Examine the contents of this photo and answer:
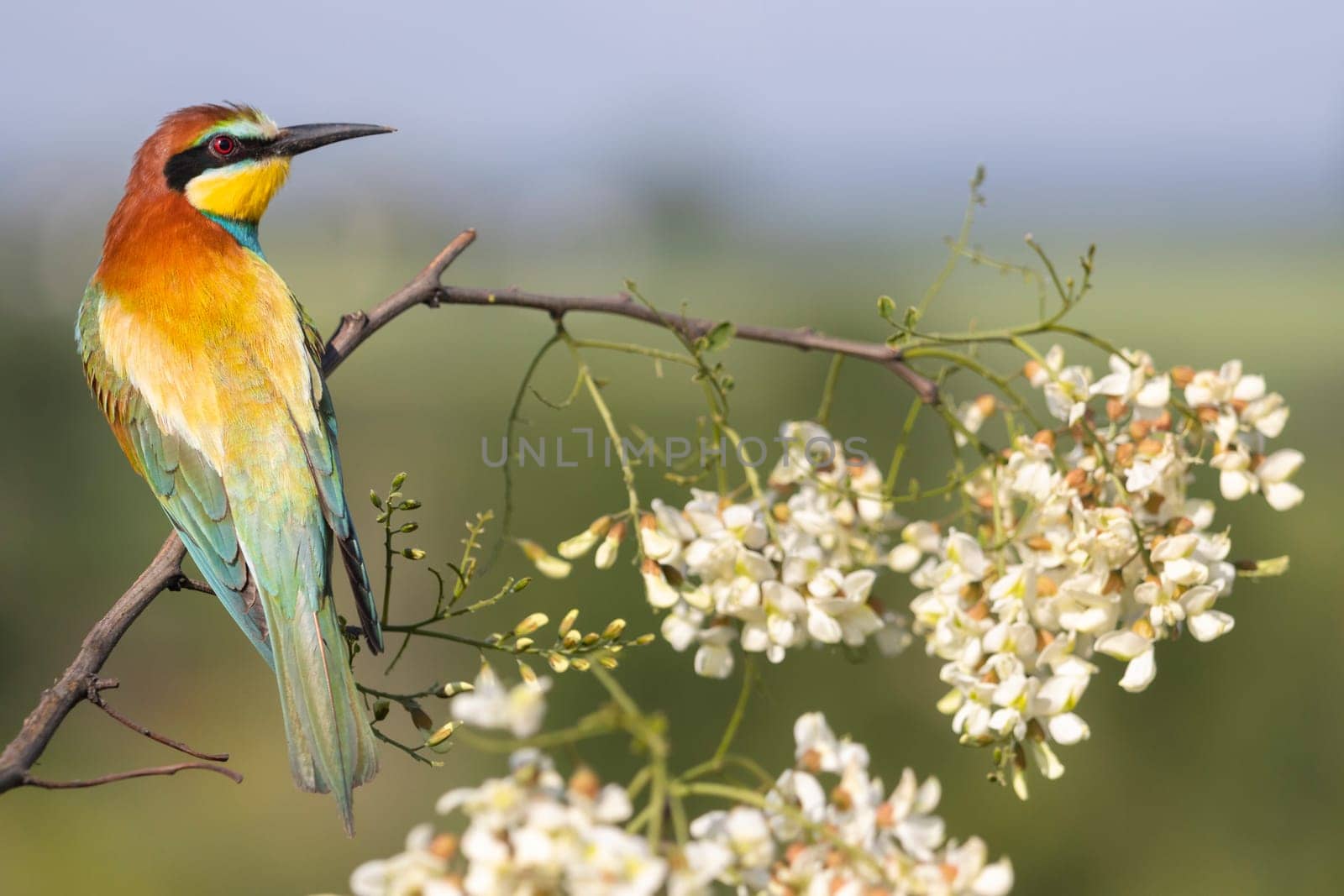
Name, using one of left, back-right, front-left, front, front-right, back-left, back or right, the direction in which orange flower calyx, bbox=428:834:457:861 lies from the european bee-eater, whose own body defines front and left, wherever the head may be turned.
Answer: back

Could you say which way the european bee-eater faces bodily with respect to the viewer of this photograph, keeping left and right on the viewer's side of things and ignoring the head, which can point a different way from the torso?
facing away from the viewer

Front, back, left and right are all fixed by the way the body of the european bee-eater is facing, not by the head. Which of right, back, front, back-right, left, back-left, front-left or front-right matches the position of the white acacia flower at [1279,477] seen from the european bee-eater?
back-right

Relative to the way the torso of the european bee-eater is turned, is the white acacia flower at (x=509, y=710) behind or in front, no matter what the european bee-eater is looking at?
behind

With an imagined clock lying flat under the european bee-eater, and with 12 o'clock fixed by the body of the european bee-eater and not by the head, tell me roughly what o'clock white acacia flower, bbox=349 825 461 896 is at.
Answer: The white acacia flower is roughly at 6 o'clock from the european bee-eater.
